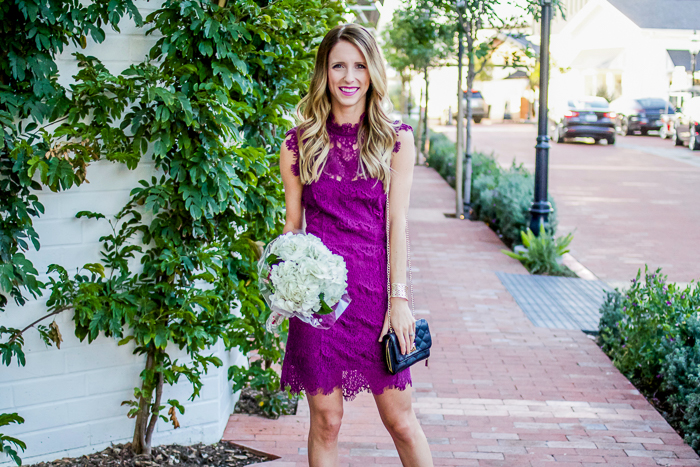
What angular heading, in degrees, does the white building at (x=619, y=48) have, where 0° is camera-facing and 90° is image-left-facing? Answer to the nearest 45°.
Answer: approximately 45°

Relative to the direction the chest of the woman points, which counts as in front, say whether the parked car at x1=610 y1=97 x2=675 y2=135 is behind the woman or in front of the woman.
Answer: behind

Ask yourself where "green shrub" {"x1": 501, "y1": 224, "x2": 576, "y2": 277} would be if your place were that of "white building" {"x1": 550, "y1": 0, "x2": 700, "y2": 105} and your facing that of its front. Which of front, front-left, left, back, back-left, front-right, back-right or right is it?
front-left

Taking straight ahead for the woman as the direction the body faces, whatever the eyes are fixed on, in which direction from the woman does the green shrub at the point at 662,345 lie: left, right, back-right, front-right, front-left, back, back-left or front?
back-left

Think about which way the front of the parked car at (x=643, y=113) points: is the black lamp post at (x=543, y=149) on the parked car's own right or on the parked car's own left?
on the parked car's own left

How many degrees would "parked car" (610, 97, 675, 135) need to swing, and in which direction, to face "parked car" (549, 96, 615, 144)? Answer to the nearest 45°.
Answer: approximately 135° to its left

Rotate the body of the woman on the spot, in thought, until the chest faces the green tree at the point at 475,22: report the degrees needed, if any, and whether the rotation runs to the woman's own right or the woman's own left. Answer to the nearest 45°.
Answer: approximately 180°

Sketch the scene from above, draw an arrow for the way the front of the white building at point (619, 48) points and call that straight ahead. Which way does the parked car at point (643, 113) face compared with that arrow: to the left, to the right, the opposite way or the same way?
to the right

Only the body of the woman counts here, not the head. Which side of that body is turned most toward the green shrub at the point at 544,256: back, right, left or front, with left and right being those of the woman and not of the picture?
back

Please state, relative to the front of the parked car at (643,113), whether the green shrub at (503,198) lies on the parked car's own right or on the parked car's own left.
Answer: on the parked car's own left
